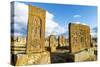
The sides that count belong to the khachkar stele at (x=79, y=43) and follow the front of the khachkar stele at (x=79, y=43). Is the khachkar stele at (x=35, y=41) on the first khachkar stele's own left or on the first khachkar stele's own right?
on the first khachkar stele's own right

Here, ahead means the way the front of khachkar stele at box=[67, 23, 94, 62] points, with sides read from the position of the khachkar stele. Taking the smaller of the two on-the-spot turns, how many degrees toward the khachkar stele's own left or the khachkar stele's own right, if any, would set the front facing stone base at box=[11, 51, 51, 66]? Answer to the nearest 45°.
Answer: approximately 90° to the khachkar stele's own right
